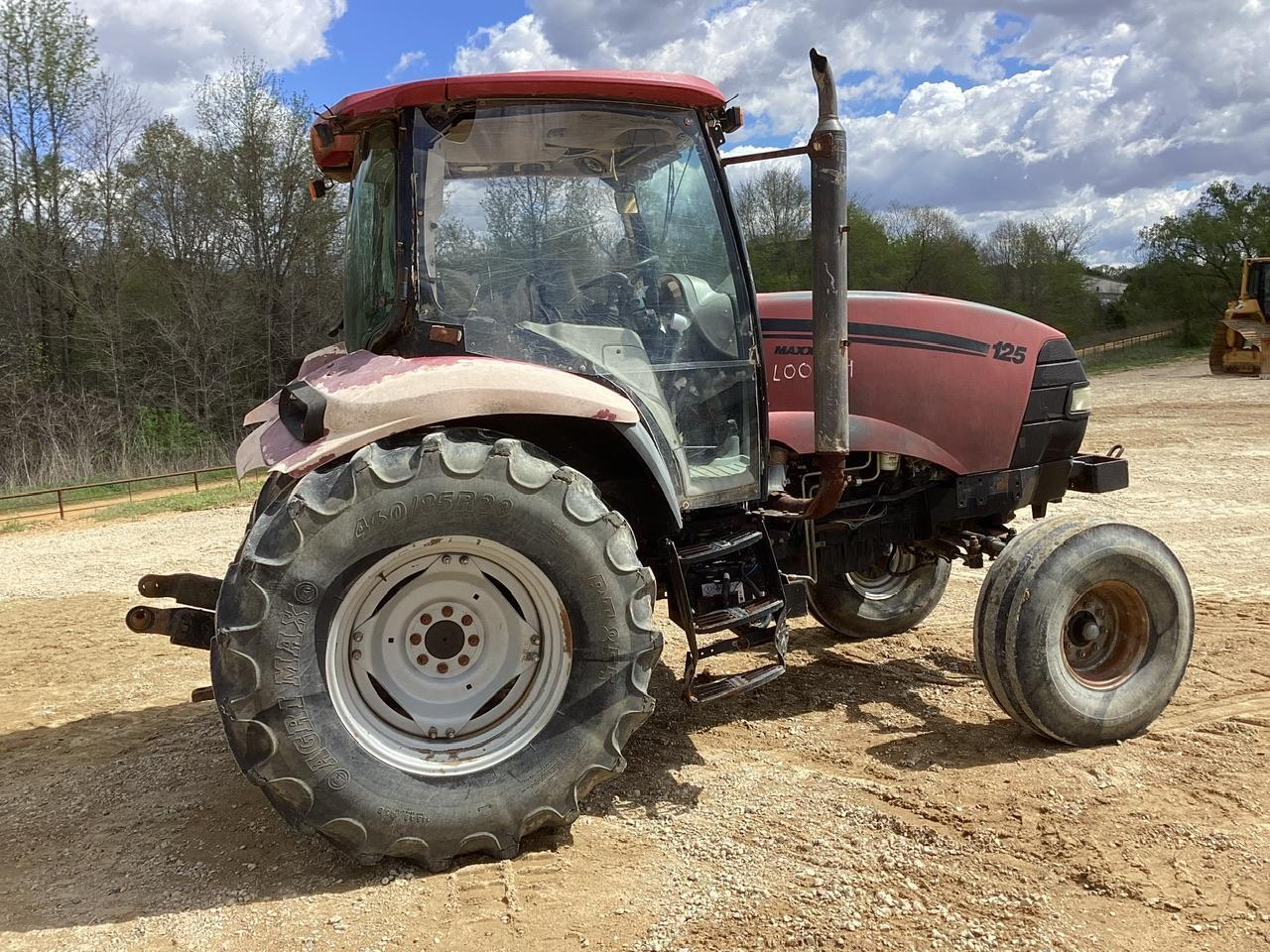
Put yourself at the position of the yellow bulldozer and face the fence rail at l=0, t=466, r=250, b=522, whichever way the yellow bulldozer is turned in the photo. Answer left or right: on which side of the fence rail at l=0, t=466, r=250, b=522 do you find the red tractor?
left

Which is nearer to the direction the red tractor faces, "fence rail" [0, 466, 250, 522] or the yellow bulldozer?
the yellow bulldozer

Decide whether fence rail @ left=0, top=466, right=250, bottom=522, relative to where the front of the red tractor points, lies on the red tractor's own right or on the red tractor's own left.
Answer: on the red tractor's own left

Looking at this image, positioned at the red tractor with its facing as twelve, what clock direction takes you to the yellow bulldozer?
The yellow bulldozer is roughly at 10 o'clock from the red tractor.

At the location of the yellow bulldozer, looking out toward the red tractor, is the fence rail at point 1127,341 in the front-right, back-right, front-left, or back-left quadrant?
back-right

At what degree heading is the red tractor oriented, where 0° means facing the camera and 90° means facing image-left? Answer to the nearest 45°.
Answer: approximately 270°

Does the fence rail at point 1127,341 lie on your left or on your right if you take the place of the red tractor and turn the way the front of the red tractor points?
on your left
